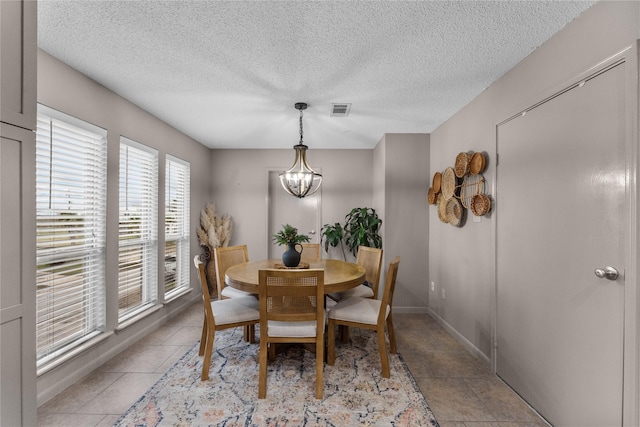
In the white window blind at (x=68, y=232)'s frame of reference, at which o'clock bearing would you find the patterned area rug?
The patterned area rug is roughly at 12 o'clock from the white window blind.

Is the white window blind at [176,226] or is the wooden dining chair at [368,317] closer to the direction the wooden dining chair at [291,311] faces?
the white window blind

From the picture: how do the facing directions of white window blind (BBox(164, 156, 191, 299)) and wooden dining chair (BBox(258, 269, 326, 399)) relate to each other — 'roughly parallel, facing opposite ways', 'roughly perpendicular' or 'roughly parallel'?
roughly perpendicular

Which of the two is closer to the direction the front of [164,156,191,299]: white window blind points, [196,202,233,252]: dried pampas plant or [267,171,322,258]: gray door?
the gray door

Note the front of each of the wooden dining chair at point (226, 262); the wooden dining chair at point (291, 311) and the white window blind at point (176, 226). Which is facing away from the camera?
the wooden dining chair at point (291, 311)

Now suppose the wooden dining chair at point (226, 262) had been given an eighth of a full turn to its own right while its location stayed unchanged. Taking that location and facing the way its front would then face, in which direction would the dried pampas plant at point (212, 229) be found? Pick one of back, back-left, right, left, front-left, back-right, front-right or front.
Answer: back

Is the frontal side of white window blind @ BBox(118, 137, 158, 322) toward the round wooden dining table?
yes

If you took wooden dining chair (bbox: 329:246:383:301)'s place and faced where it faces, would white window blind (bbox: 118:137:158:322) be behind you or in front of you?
in front

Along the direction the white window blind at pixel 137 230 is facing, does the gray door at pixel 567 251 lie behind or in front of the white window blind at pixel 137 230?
in front

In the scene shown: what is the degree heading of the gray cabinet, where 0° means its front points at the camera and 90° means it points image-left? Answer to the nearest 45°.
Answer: approximately 315°

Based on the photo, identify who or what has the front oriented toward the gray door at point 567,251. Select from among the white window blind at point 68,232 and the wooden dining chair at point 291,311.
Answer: the white window blind

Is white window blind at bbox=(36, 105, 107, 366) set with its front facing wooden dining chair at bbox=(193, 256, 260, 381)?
yes

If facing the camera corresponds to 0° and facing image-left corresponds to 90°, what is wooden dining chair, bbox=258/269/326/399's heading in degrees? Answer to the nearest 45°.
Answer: approximately 180°

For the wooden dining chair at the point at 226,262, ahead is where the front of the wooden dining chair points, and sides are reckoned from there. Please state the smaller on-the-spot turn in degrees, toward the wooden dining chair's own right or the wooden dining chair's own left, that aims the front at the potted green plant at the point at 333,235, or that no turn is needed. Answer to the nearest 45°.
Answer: approximately 90° to the wooden dining chair's own left

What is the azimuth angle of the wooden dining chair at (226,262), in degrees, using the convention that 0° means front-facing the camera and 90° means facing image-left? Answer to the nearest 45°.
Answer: approximately 315°
